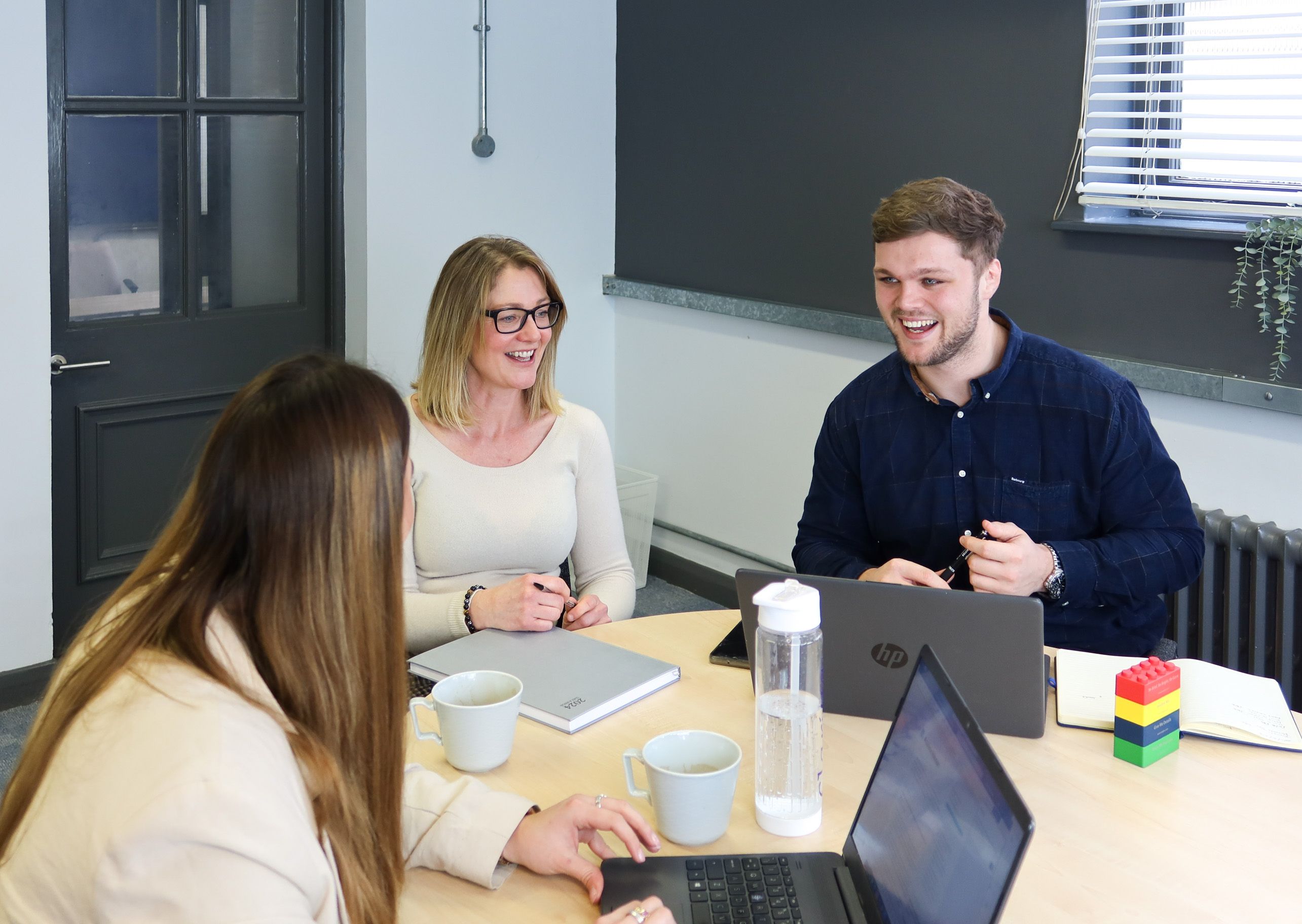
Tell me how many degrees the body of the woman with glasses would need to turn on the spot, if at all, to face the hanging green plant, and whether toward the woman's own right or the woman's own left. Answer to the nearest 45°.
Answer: approximately 45° to the woman's own left

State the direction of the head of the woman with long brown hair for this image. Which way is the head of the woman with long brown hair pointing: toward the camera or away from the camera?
away from the camera

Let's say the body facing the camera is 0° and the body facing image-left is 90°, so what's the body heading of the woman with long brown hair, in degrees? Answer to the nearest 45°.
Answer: approximately 270°

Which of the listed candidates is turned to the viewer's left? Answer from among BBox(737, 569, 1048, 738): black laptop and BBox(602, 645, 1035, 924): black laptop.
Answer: BBox(602, 645, 1035, 924): black laptop

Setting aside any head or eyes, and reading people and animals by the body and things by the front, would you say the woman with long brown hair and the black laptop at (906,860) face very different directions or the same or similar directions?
very different directions

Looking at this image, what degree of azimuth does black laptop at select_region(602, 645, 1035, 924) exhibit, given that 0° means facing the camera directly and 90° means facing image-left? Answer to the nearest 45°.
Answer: approximately 90°

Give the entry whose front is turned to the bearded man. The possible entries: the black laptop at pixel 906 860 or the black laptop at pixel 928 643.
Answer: the black laptop at pixel 928 643

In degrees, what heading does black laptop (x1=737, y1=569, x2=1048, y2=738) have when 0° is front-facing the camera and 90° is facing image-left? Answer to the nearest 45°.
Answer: approximately 180°
